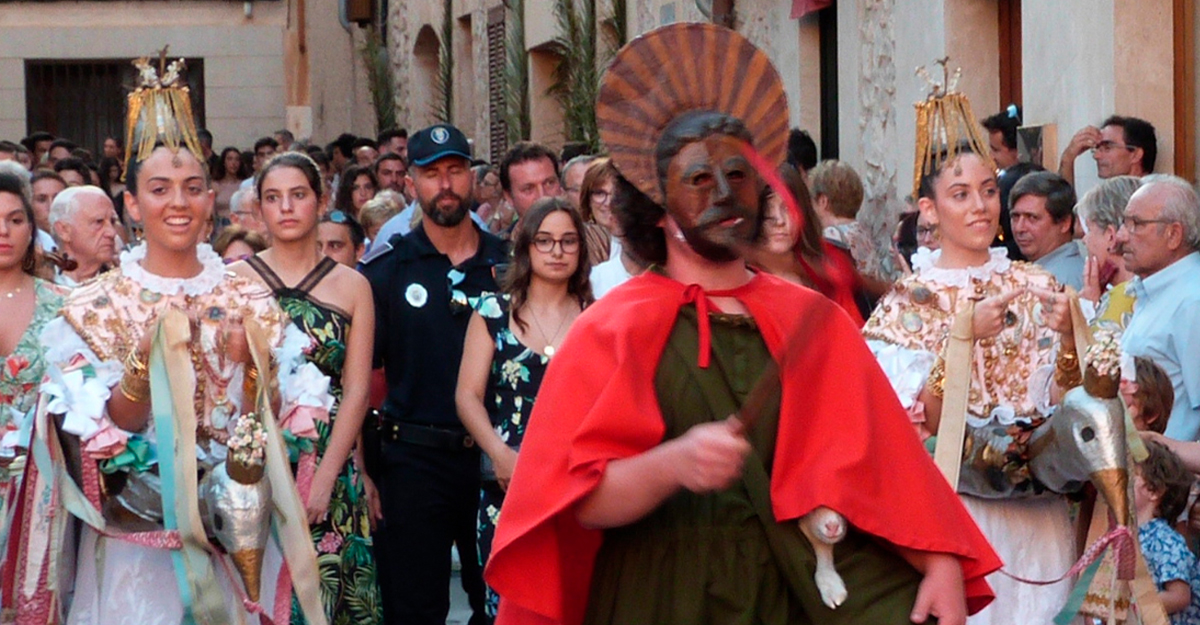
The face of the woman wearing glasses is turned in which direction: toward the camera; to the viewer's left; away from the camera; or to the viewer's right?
toward the camera

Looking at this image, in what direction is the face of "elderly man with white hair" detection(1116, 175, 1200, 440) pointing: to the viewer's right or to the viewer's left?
to the viewer's left

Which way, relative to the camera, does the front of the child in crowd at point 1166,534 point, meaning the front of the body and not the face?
to the viewer's left

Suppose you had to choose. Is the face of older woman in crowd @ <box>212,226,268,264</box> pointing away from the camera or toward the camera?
toward the camera

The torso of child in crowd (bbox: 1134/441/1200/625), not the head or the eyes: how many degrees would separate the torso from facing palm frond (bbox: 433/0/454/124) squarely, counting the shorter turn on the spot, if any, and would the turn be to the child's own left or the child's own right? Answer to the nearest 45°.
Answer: approximately 45° to the child's own right

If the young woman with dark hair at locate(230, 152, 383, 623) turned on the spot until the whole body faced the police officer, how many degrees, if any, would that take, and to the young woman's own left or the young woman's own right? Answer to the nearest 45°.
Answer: approximately 135° to the young woman's own left

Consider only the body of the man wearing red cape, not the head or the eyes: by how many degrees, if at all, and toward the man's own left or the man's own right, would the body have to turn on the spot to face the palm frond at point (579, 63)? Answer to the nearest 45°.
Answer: approximately 180°

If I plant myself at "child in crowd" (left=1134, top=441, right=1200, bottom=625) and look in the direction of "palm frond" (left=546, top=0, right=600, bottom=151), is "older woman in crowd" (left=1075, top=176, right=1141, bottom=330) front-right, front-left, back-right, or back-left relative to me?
front-right

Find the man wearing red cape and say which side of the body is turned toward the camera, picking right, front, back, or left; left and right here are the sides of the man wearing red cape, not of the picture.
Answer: front

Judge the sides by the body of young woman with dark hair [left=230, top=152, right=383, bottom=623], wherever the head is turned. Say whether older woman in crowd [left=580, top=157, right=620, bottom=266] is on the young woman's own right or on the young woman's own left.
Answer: on the young woman's own left

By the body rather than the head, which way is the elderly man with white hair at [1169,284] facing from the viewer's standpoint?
to the viewer's left
